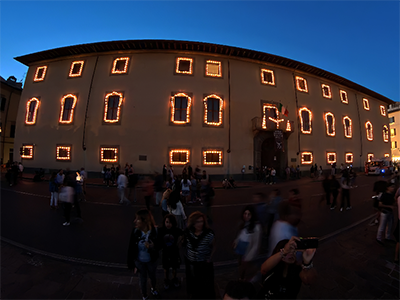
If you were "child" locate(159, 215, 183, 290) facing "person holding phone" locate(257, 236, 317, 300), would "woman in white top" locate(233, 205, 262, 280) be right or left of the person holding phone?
left

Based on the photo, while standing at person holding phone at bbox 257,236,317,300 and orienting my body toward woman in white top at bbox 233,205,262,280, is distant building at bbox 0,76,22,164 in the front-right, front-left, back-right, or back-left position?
front-left

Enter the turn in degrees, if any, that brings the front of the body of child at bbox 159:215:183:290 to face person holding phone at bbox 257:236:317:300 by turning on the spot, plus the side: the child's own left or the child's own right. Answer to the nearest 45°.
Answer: approximately 45° to the child's own left

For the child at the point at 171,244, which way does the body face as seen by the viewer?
toward the camera
